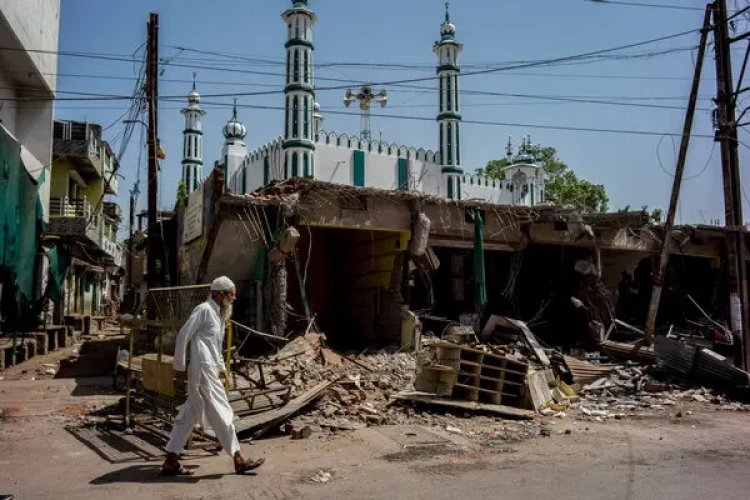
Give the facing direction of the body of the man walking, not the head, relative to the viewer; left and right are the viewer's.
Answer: facing to the right of the viewer

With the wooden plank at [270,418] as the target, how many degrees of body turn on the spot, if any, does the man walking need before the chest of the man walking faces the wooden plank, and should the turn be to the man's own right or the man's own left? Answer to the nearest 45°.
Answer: approximately 45° to the man's own left

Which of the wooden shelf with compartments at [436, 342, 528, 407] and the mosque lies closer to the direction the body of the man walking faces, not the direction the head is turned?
the wooden shelf with compartments

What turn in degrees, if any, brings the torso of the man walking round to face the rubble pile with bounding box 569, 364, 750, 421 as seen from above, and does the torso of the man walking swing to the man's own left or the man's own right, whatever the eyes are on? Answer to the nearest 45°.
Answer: approximately 45° to the man's own left

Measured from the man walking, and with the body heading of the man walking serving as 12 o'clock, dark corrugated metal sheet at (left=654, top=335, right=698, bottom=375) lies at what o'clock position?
The dark corrugated metal sheet is roughly at 11 o'clock from the man walking.

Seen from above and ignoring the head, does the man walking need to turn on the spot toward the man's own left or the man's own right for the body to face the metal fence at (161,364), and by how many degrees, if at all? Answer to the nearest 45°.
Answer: approximately 90° to the man's own left

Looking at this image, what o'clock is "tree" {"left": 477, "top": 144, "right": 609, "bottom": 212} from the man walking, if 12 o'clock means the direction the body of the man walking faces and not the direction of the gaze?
The tree is roughly at 10 o'clock from the man walking.

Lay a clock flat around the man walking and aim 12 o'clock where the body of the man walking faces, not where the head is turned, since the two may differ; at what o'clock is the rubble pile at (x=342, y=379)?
The rubble pile is roughly at 10 o'clock from the man walking.
